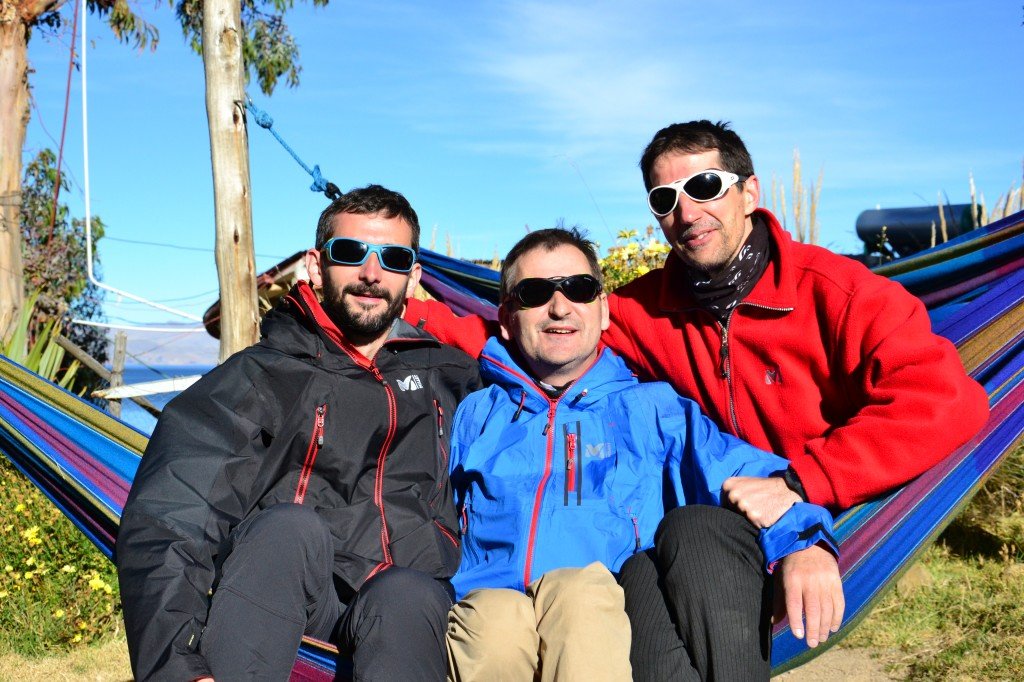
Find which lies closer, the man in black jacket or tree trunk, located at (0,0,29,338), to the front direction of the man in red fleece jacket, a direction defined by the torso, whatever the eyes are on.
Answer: the man in black jacket

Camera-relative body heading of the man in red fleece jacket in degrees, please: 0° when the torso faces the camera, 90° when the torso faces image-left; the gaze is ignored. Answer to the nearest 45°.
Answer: approximately 45°

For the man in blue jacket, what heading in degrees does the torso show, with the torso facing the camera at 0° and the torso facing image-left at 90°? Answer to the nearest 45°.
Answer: approximately 0°

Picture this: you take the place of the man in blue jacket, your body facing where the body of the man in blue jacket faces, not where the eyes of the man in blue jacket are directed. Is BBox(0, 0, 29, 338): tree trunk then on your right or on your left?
on your right

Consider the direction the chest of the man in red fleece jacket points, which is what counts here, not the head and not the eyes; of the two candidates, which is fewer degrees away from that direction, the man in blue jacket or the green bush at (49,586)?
the man in blue jacket

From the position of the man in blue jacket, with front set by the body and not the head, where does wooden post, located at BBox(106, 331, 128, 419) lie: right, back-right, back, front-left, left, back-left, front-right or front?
back-right

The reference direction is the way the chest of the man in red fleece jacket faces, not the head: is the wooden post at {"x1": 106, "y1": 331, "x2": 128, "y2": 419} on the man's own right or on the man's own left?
on the man's own right

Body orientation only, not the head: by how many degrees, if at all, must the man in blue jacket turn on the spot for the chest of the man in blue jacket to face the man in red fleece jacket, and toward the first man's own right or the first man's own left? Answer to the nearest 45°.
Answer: approximately 135° to the first man's own left
